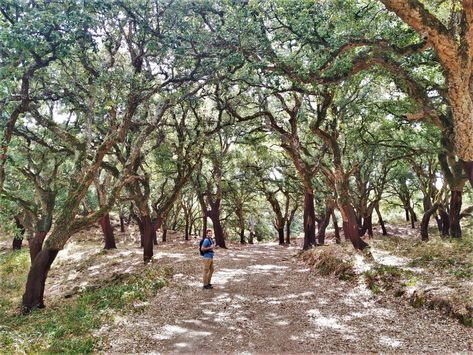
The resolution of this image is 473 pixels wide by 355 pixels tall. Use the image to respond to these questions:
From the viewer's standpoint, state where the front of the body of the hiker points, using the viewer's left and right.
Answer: facing the viewer and to the right of the viewer

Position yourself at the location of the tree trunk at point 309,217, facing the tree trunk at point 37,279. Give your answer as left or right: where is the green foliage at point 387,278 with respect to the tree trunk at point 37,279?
left

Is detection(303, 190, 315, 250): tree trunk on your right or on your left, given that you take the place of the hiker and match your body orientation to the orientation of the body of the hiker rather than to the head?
on your left

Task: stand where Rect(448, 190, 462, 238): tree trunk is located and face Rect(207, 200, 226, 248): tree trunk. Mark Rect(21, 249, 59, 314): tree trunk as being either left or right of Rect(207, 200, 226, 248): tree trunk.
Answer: left

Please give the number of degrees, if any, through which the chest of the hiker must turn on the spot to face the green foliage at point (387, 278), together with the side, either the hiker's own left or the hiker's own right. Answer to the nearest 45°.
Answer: approximately 45° to the hiker's own left

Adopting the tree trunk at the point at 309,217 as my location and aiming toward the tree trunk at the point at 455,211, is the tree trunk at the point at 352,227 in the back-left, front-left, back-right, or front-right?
front-right

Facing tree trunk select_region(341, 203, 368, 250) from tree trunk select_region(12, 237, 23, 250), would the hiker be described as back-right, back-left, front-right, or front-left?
front-right

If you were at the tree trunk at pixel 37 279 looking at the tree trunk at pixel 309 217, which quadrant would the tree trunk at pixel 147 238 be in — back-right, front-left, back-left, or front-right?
front-left

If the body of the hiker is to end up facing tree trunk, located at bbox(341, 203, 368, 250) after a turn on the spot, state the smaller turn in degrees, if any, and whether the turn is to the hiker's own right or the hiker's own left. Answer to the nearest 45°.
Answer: approximately 90° to the hiker's own left

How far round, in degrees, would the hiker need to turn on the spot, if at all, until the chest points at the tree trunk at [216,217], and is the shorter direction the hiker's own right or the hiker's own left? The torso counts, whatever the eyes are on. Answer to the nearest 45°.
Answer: approximately 135° to the hiker's own left

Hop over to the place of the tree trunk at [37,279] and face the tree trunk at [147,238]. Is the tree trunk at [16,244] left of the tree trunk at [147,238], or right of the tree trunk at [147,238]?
left

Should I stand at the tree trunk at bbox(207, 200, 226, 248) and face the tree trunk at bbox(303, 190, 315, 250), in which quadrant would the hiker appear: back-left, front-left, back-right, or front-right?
front-right
